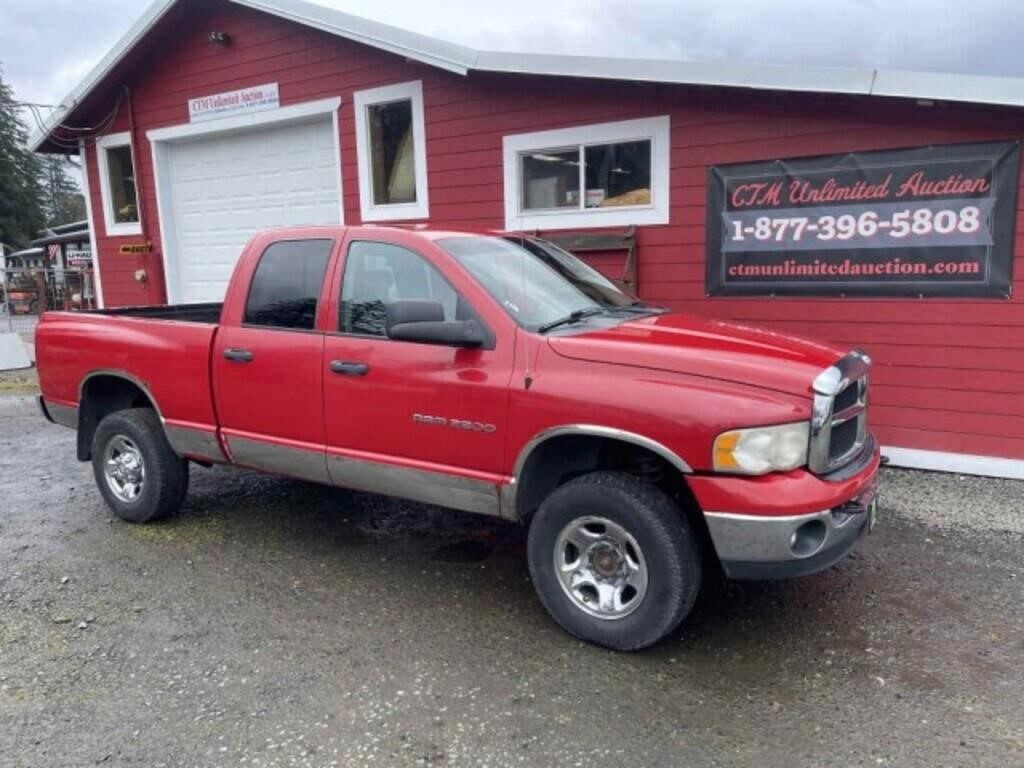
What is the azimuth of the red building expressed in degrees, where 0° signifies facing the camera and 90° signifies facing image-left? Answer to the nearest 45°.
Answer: approximately 45°

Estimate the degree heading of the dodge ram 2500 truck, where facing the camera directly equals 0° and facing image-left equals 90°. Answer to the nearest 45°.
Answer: approximately 315°

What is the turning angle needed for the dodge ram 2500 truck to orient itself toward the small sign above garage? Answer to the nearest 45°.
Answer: approximately 180°

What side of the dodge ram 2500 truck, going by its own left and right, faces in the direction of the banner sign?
left

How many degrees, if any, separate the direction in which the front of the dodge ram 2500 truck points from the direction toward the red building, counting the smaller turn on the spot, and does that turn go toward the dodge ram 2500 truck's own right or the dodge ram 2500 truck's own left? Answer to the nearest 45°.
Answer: approximately 90° to the dodge ram 2500 truck's own left

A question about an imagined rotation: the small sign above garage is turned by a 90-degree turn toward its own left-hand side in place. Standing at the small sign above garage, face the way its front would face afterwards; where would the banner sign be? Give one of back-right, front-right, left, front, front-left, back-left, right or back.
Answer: front

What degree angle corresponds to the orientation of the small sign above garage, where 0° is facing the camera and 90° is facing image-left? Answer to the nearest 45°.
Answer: approximately 45°

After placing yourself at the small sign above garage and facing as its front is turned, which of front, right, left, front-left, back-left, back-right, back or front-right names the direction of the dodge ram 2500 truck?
front-left

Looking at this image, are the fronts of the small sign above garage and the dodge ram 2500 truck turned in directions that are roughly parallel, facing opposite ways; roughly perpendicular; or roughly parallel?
roughly perpendicular
